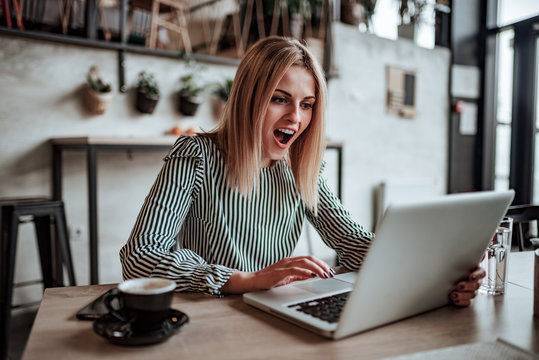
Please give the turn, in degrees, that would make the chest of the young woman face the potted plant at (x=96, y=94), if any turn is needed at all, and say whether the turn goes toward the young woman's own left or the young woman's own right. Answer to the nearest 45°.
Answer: approximately 180°

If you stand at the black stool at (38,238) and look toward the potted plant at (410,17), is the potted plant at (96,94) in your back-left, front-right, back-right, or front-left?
front-left

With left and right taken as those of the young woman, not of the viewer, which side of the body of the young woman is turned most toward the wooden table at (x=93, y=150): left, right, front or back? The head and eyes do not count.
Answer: back

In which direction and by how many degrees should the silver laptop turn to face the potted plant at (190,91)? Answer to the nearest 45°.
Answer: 0° — it already faces it

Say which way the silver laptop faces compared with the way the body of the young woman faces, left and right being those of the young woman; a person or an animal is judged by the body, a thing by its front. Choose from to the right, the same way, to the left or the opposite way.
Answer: the opposite way

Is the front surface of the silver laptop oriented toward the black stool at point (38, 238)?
yes

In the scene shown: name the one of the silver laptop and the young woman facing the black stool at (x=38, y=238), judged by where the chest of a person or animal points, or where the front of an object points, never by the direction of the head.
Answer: the silver laptop

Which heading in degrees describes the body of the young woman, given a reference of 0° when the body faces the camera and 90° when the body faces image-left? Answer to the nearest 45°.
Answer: approximately 315°

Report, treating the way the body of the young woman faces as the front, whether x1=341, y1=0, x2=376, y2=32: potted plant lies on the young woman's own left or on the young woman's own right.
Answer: on the young woman's own left

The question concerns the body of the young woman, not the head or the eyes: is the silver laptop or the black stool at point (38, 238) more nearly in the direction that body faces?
the silver laptop

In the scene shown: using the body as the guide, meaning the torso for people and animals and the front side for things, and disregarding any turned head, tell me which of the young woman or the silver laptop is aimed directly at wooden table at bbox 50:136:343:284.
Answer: the silver laptop

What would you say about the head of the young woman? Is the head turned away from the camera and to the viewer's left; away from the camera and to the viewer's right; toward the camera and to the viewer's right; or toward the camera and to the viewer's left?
toward the camera and to the viewer's right

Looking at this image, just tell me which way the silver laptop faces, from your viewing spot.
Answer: facing away from the viewer and to the left of the viewer

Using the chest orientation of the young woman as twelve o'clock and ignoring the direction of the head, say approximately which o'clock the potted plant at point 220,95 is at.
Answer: The potted plant is roughly at 7 o'clock from the young woman.
